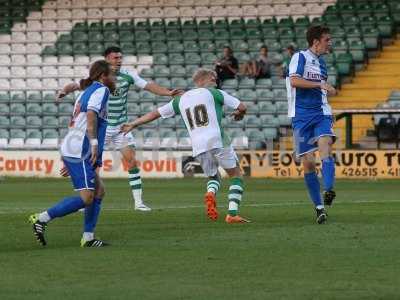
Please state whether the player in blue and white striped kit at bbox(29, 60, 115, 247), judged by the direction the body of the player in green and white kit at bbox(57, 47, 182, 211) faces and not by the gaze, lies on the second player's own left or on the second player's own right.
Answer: on the second player's own right

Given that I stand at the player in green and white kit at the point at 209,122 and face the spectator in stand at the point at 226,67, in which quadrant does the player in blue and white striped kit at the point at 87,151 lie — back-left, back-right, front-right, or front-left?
back-left

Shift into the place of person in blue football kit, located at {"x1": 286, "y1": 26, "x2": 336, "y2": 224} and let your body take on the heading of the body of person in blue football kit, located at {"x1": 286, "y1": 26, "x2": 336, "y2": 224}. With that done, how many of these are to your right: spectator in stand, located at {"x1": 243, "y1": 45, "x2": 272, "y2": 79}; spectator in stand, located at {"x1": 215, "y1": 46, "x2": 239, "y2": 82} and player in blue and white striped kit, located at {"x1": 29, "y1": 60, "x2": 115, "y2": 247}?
1

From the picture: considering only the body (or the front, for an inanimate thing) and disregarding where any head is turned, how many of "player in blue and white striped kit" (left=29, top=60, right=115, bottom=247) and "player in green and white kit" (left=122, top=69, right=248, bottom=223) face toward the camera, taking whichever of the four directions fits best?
0

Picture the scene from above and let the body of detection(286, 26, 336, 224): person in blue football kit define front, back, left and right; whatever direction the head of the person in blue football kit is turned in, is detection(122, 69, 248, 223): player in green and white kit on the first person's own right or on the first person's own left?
on the first person's own right

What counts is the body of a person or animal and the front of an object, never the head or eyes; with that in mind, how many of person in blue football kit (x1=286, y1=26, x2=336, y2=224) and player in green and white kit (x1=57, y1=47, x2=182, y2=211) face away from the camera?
0

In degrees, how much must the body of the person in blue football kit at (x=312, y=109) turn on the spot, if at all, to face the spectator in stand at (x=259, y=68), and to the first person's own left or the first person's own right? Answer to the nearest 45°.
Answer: approximately 135° to the first person's own left

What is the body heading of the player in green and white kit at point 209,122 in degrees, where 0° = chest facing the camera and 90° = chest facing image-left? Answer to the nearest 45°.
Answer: approximately 225°

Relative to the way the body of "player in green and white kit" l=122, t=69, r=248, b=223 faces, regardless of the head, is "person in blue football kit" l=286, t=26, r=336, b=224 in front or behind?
in front

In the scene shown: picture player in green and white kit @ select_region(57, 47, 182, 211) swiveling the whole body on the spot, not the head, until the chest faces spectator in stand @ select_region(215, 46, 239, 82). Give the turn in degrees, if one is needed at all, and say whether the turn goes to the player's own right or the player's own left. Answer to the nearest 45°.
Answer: approximately 135° to the player's own left
